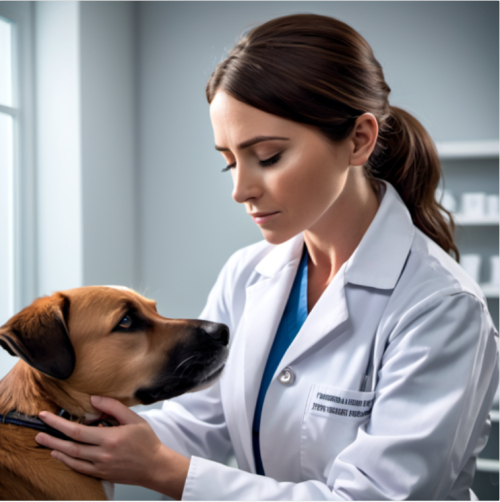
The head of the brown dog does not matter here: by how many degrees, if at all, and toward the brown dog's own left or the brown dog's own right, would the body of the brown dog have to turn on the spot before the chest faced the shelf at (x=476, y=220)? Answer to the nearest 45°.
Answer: approximately 45° to the brown dog's own left

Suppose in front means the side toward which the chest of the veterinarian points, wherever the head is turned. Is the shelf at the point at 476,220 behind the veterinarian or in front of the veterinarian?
behind

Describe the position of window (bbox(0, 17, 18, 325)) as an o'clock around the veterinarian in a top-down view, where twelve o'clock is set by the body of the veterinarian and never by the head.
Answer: The window is roughly at 3 o'clock from the veterinarian.

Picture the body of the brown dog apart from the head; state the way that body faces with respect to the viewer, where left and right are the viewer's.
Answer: facing to the right of the viewer

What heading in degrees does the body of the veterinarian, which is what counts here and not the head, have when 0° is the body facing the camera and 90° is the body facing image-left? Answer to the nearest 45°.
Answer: approximately 45°
